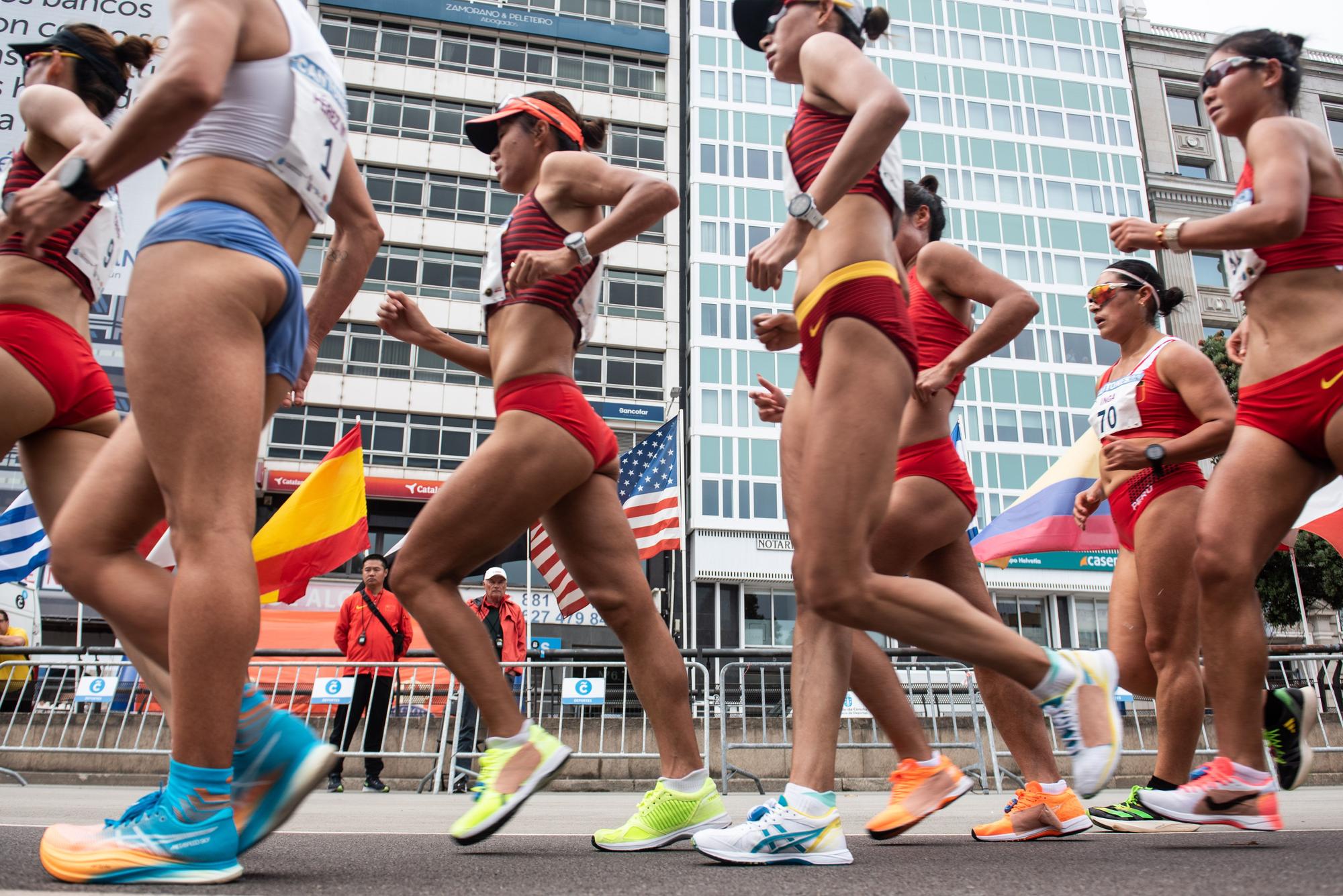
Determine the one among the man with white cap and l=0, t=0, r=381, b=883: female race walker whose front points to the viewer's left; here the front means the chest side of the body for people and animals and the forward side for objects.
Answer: the female race walker

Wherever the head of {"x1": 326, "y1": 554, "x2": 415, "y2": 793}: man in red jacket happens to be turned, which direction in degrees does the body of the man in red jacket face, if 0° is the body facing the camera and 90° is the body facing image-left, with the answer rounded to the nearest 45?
approximately 0°

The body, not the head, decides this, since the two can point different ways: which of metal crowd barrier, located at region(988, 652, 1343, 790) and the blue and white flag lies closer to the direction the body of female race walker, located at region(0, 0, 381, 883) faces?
the blue and white flag

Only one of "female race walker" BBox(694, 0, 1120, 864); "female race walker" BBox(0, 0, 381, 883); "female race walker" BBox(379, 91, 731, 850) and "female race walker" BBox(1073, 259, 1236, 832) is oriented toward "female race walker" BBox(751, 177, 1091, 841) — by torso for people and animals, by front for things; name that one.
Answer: "female race walker" BBox(1073, 259, 1236, 832)

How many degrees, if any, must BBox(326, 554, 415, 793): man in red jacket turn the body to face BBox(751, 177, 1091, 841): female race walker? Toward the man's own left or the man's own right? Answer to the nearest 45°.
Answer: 0° — they already face them

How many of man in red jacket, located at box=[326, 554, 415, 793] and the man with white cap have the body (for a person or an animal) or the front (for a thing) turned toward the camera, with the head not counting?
2

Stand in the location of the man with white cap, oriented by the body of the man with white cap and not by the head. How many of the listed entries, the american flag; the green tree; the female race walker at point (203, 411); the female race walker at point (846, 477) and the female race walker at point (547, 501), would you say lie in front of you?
3

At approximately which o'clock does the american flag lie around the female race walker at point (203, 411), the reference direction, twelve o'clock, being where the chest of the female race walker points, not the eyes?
The american flag is roughly at 4 o'clock from the female race walker.

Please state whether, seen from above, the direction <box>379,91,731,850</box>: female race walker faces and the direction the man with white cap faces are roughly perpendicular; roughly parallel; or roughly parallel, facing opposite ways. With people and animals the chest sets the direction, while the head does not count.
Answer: roughly perpendicular

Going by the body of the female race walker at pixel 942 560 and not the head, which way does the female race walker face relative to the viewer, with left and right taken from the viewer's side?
facing to the left of the viewer

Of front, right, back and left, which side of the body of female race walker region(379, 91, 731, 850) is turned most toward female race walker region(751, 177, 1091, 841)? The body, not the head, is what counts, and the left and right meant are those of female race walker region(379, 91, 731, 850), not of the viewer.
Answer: back

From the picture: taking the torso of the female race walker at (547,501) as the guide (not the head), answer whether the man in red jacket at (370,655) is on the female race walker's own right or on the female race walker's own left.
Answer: on the female race walker's own right

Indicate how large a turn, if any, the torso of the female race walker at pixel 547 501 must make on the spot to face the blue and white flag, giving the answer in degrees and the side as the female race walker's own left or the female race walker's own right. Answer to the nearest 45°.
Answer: approximately 45° to the female race walker's own right

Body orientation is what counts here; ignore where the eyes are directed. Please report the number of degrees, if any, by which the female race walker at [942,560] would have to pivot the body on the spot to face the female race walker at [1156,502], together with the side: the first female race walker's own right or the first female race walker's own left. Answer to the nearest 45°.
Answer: approximately 135° to the first female race walker's own right
